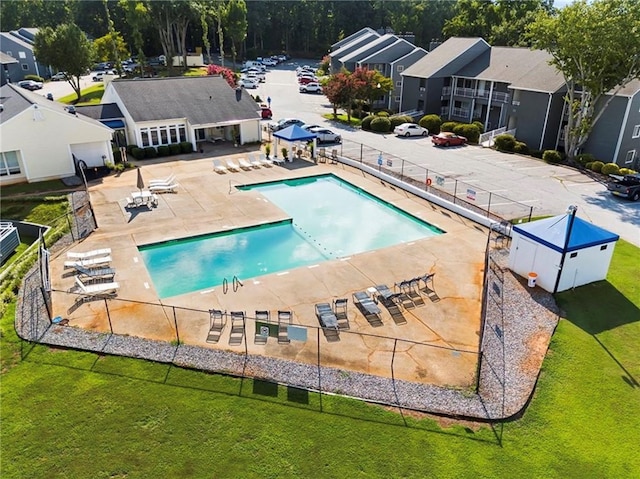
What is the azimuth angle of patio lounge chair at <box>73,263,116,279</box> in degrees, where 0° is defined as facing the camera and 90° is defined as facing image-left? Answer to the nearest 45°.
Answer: approximately 270°

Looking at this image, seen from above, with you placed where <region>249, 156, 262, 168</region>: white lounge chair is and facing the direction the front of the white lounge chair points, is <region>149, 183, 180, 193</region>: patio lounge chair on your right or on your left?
on your right

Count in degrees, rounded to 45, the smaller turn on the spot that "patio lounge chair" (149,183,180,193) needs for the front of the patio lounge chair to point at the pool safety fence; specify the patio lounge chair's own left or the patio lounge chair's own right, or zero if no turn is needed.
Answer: approximately 180°

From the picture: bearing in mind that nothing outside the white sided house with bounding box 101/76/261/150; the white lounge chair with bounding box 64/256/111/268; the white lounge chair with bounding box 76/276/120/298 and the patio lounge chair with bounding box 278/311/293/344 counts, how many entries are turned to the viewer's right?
2

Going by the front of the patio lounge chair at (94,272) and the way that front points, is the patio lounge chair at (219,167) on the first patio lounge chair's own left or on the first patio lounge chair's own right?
on the first patio lounge chair's own left

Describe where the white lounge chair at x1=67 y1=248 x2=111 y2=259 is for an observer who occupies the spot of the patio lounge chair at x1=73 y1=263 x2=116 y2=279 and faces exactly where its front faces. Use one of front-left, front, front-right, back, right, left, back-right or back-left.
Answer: left

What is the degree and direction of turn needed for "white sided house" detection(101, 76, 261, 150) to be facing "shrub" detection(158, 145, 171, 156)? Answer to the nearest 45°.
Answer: approximately 45° to its right

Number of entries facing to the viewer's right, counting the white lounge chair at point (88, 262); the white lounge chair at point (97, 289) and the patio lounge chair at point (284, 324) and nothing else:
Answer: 2

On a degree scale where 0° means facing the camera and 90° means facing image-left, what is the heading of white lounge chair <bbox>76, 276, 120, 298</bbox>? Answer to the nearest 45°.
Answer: approximately 270°

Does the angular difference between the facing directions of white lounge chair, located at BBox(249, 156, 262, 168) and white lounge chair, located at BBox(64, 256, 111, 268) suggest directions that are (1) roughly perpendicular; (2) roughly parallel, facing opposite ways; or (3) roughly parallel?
roughly perpendicular

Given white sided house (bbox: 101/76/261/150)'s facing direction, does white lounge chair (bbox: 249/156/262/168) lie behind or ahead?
ahead
